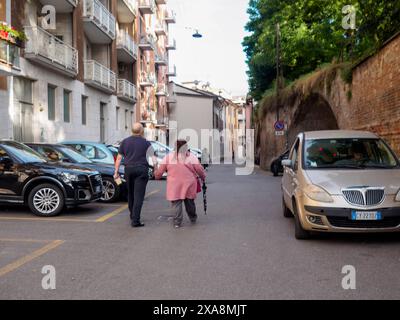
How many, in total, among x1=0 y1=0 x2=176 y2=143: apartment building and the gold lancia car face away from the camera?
0

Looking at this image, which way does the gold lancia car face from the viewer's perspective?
toward the camera

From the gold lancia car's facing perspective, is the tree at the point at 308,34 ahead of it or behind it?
behind

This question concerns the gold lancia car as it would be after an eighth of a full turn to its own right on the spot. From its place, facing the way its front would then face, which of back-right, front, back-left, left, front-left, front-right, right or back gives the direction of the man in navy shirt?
front-right

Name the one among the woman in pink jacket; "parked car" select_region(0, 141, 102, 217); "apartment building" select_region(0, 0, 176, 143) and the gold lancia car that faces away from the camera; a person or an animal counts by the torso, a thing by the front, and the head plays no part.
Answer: the woman in pink jacket

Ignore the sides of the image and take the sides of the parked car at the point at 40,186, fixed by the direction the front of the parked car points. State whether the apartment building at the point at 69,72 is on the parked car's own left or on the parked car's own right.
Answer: on the parked car's own left

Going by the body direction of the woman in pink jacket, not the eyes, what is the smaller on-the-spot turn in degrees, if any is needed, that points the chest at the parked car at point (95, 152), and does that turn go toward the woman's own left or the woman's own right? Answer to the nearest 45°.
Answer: approximately 45° to the woman's own left

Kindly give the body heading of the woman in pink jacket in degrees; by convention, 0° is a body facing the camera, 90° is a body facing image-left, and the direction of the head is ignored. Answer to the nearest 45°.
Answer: approximately 180°

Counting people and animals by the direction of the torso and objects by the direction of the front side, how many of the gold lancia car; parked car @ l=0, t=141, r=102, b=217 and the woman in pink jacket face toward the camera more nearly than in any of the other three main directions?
1

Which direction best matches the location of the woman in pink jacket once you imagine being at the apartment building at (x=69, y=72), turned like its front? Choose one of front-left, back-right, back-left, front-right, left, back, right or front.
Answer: front-right

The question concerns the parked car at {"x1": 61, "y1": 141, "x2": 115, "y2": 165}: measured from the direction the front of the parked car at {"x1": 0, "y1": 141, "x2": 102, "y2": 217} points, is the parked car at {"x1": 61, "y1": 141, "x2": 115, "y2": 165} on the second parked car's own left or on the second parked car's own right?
on the second parked car's own left

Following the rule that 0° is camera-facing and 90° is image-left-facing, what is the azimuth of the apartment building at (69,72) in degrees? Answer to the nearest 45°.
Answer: approximately 315°

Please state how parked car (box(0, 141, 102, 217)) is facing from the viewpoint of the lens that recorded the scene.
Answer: facing to the right of the viewer

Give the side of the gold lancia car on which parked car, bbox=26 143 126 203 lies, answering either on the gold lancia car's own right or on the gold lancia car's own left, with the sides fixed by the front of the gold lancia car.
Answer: on the gold lancia car's own right

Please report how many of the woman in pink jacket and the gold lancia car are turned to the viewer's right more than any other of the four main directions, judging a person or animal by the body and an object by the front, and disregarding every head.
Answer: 0

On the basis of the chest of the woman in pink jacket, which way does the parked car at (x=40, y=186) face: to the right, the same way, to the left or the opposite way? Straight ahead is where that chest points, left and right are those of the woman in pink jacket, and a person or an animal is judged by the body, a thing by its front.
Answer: to the right

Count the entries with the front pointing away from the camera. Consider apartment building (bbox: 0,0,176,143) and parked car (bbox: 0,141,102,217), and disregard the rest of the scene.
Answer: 0
